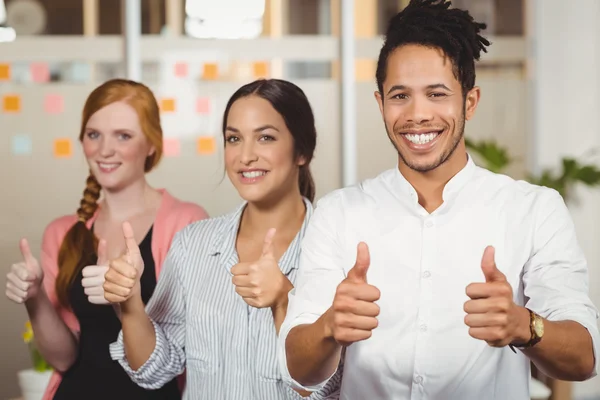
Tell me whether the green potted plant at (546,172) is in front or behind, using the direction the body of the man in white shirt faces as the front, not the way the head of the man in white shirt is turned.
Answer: behind

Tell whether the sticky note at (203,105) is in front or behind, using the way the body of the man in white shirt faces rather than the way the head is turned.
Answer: behind

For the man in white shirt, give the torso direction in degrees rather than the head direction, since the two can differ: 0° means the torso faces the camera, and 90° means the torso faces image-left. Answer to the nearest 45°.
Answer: approximately 0°

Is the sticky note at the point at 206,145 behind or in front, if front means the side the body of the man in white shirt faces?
behind

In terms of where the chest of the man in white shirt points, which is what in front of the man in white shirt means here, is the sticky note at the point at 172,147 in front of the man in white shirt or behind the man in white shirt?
behind

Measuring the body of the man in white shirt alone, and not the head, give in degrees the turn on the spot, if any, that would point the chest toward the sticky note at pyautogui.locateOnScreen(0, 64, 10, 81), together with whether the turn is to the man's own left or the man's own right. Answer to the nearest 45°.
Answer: approximately 135° to the man's own right

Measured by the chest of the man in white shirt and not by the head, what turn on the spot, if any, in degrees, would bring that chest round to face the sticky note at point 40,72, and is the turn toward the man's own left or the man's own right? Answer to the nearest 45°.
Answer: approximately 135° to the man's own right

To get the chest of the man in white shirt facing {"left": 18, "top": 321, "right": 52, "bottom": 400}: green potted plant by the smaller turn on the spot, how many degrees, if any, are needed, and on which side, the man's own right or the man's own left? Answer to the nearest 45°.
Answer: approximately 135° to the man's own right
